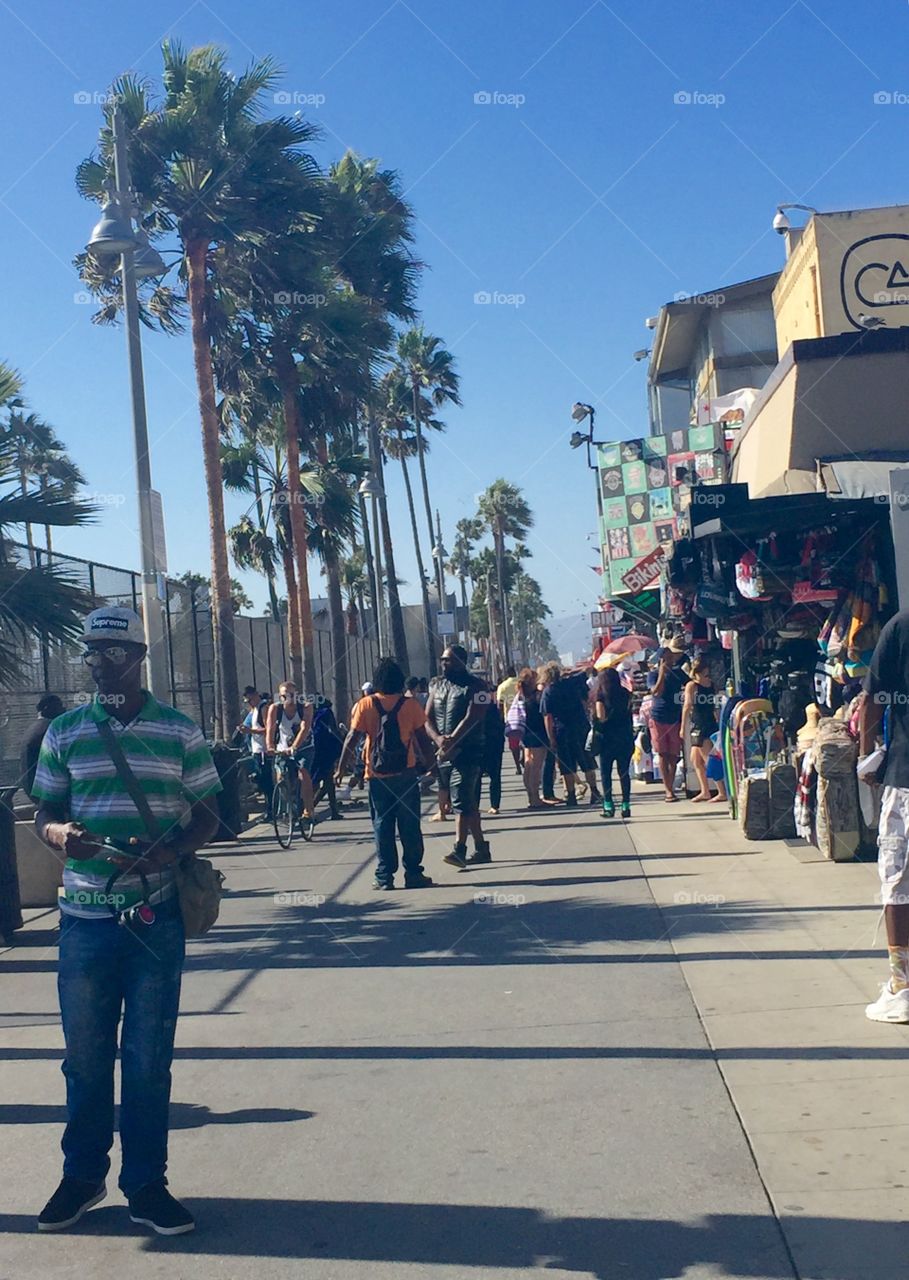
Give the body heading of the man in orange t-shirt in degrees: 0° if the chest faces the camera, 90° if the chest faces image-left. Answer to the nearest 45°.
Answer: approximately 180°

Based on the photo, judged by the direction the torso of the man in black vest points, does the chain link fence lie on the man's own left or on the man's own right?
on the man's own right

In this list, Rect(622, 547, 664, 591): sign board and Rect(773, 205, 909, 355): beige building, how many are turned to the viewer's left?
1

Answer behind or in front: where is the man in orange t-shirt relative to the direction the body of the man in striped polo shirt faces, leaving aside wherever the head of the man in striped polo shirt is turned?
behind

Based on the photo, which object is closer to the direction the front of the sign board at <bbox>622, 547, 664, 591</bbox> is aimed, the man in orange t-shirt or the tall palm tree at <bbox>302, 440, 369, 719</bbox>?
the man in orange t-shirt

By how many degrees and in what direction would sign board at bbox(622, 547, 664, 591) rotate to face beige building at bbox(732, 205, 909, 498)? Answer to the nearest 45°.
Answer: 0° — it already faces it

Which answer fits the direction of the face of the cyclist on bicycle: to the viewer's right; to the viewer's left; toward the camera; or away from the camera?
toward the camera

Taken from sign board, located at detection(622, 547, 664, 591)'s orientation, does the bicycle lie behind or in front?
in front

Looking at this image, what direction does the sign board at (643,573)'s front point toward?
toward the camera

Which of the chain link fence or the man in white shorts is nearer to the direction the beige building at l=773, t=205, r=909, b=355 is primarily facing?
the chain link fence

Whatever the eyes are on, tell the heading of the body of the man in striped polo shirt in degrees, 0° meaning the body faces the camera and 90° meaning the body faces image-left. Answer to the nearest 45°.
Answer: approximately 0°

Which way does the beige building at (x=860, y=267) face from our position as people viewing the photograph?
facing to the left of the viewer

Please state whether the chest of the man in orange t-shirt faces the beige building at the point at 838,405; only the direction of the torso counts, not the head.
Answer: no

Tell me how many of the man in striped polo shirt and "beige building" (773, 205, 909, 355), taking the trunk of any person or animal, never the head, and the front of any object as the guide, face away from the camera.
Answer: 0

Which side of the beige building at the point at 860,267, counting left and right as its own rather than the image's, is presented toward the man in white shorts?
left
